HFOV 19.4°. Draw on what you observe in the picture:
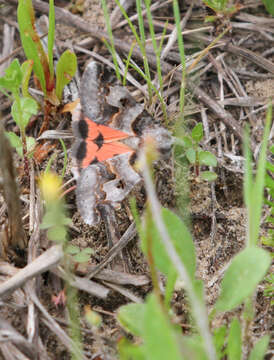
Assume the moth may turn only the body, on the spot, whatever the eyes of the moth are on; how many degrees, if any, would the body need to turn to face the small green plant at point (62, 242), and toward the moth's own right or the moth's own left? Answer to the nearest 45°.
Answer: approximately 90° to the moth's own right

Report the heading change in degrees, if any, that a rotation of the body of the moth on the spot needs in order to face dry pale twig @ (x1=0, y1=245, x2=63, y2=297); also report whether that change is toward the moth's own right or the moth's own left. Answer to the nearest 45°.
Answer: approximately 90° to the moth's own right

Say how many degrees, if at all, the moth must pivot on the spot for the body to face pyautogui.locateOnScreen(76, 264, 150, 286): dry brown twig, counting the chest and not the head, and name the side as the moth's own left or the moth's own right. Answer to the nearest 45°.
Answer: approximately 90° to the moth's own right

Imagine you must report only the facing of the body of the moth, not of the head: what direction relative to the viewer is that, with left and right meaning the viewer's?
facing to the right of the viewer
